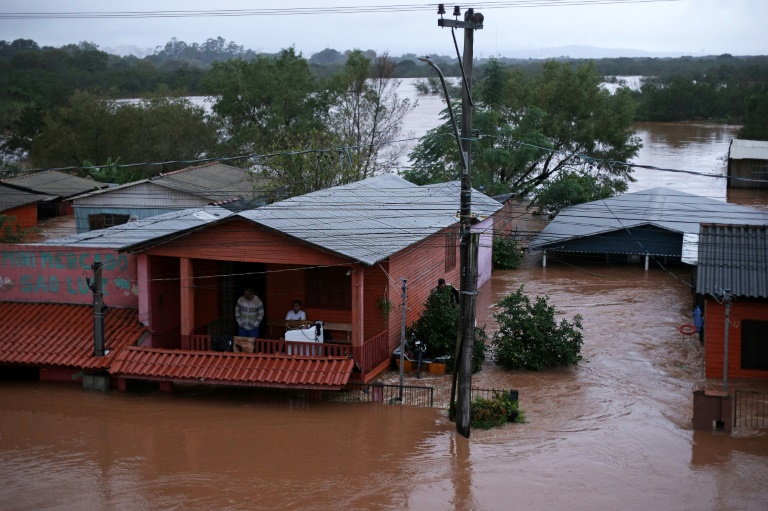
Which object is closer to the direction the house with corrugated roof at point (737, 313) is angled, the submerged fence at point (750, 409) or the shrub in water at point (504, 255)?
the submerged fence

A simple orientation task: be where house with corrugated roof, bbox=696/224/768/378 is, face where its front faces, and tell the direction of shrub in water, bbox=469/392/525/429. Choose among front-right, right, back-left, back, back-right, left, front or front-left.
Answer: front-right

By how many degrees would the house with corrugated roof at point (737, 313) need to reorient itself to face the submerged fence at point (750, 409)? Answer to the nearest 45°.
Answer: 0° — it already faces it

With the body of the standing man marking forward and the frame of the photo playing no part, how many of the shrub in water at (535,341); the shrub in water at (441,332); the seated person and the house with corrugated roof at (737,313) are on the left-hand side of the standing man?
4

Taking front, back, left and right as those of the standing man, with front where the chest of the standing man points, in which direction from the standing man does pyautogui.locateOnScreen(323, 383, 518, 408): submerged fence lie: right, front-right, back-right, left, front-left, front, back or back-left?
front-left

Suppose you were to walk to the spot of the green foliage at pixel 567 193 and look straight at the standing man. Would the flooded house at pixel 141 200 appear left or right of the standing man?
right

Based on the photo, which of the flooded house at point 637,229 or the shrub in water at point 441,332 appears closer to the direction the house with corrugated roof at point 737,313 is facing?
the shrub in water

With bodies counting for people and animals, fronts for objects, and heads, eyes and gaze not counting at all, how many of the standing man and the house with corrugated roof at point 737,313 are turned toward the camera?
2

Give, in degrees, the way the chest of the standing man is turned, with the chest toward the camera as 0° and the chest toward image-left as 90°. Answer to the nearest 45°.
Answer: approximately 0°

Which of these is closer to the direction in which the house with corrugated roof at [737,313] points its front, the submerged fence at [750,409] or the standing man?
the submerged fence
